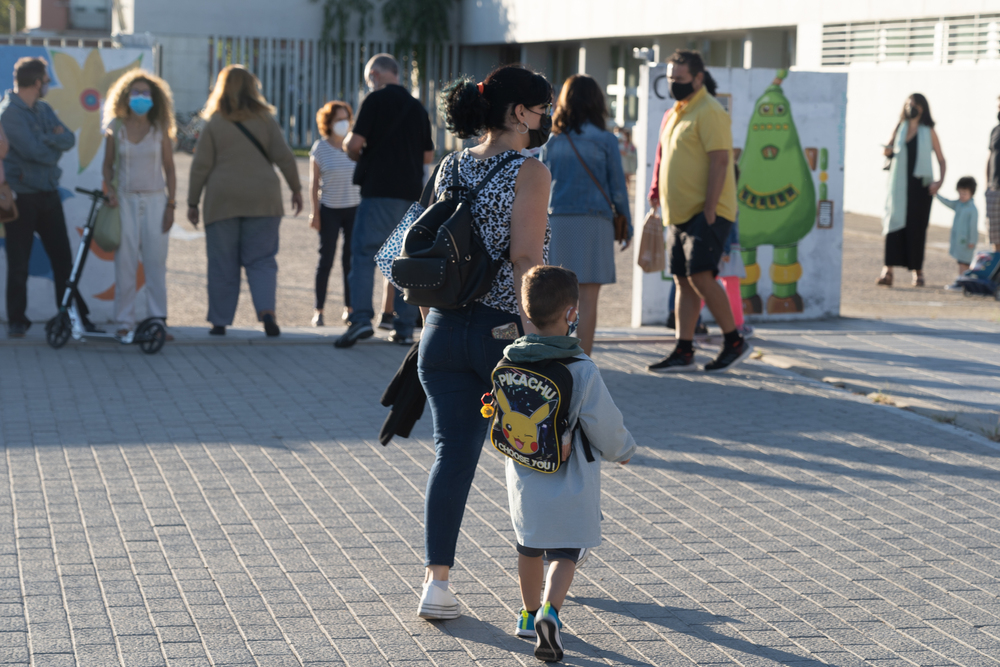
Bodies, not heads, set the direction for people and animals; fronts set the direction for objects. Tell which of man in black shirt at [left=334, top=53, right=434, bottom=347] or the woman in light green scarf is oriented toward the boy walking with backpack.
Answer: the woman in light green scarf

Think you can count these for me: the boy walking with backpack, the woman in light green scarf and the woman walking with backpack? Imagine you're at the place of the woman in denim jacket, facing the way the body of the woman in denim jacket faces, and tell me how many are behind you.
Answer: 2

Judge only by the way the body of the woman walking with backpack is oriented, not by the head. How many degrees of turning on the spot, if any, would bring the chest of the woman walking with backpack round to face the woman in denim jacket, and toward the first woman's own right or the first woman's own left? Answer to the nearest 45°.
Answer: approximately 45° to the first woman's own left

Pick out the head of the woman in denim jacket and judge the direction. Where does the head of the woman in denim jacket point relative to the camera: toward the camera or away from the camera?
away from the camera

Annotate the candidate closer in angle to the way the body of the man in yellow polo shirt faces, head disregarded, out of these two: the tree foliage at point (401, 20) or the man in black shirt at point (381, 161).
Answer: the man in black shirt

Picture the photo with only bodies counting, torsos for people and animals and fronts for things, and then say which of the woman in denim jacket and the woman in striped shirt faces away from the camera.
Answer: the woman in denim jacket

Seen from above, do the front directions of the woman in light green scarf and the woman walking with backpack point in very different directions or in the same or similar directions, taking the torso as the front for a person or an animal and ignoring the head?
very different directions

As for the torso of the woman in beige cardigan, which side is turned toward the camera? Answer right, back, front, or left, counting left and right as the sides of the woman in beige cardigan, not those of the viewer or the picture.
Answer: back

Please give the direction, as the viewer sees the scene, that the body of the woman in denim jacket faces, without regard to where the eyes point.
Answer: away from the camera

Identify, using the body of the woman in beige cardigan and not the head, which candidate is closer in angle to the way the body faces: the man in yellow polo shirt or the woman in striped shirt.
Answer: the woman in striped shirt

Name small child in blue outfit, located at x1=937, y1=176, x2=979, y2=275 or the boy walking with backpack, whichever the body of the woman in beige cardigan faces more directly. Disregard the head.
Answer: the small child in blue outfit

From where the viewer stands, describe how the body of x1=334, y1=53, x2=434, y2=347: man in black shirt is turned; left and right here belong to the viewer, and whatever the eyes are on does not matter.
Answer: facing away from the viewer and to the left of the viewer

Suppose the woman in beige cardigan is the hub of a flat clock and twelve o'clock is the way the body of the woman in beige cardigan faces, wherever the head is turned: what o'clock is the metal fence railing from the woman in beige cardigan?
The metal fence railing is roughly at 12 o'clock from the woman in beige cardigan.
